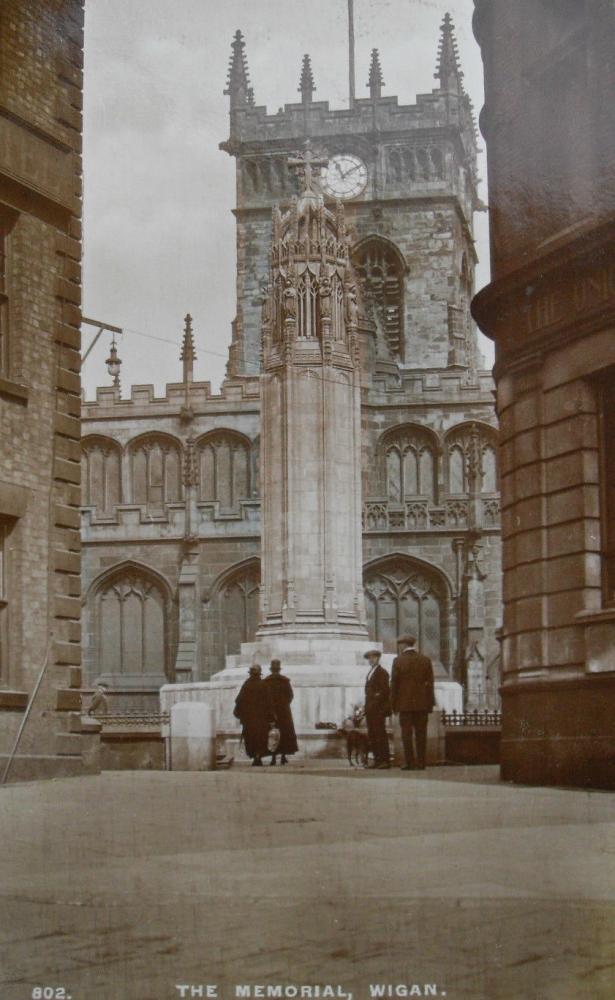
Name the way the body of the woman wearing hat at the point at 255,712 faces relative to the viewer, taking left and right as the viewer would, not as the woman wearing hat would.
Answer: facing away from the viewer

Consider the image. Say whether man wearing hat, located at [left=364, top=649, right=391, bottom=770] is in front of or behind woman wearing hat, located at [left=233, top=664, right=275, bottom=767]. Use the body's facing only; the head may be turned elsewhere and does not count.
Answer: behind

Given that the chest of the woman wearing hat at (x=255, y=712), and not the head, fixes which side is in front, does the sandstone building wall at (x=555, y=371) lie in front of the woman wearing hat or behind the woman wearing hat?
behind

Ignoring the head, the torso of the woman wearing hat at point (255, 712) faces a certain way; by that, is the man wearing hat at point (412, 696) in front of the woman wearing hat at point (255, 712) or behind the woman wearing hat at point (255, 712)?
behind

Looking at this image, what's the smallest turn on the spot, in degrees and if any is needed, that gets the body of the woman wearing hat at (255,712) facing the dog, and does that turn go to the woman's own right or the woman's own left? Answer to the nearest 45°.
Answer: approximately 90° to the woman's own right
